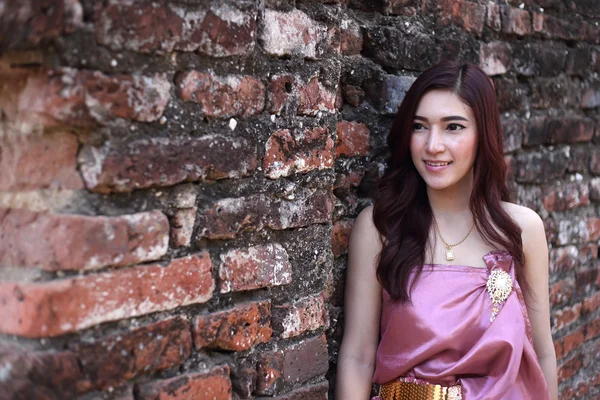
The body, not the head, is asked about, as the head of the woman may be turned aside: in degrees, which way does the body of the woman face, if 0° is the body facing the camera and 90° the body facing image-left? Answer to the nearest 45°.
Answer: approximately 0°
